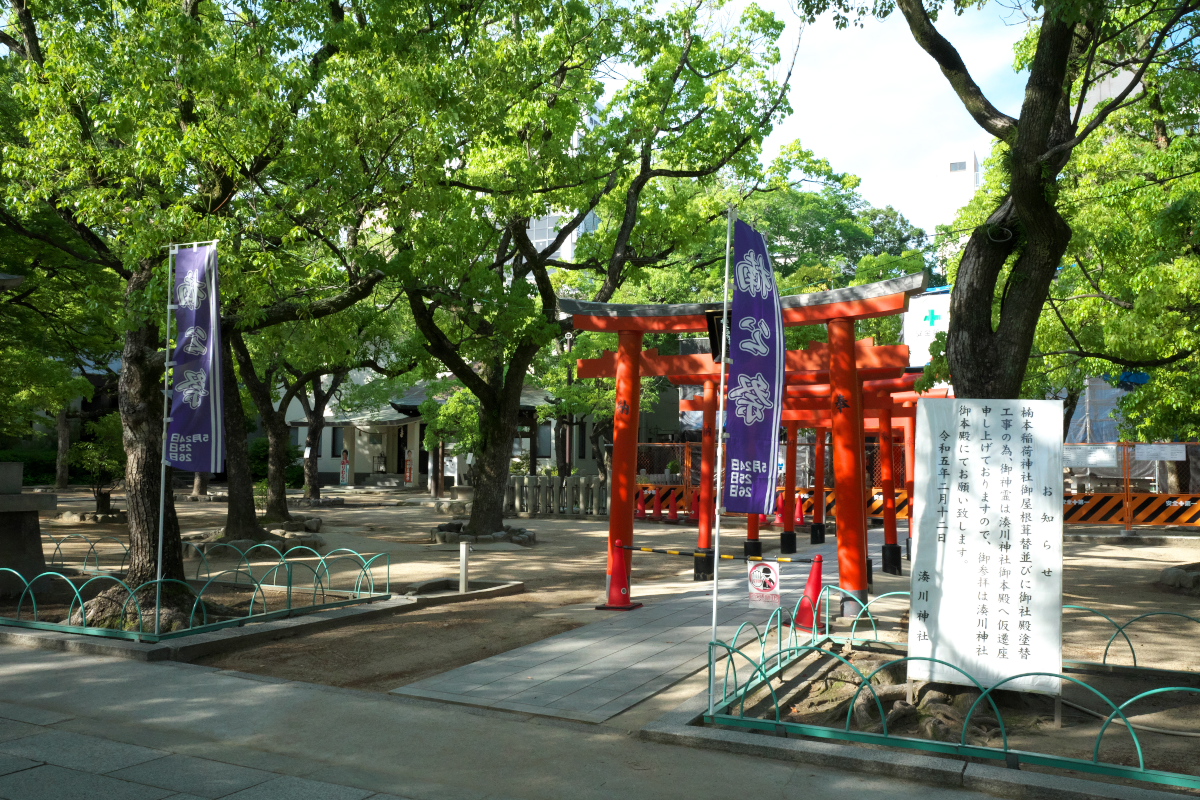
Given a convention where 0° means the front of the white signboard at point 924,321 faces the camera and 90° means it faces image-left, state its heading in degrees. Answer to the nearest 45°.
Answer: approximately 0°

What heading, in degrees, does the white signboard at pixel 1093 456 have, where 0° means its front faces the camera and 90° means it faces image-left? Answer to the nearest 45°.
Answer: approximately 0°

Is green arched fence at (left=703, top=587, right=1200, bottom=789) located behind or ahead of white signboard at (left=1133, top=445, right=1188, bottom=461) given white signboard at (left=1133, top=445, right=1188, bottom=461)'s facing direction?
ahead

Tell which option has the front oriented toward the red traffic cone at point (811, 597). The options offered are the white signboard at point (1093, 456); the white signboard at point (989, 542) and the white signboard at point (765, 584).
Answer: the white signboard at point (1093, 456)

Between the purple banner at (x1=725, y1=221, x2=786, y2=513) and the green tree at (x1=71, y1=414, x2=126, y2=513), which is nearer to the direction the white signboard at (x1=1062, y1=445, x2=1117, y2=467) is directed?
the purple banner

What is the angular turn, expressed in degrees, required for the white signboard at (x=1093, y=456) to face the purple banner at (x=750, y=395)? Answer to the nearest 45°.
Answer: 0° — it already faces it
